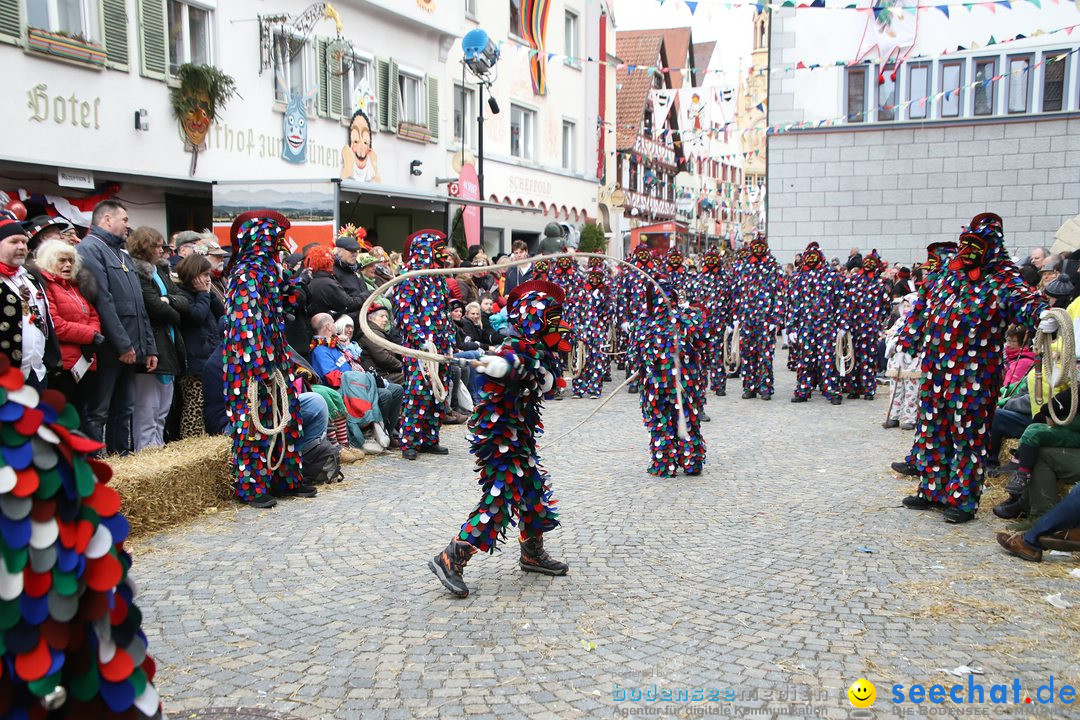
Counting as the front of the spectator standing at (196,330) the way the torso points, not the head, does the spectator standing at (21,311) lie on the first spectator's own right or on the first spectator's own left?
on the first spectator's own right

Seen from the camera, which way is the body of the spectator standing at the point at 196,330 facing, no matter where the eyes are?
to the viewer's right

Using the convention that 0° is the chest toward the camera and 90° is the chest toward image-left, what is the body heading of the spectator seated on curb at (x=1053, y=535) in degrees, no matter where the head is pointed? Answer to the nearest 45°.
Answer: approximately 90°

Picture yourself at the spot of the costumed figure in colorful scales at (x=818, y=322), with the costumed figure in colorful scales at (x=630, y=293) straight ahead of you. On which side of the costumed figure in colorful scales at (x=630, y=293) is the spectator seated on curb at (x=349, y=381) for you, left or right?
left

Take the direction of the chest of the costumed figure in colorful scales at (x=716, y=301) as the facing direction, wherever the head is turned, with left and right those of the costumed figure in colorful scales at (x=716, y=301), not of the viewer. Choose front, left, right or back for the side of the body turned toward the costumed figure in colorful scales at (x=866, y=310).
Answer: left

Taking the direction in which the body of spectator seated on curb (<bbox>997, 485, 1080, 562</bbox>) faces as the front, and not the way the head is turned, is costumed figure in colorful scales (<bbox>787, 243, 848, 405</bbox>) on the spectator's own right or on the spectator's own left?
on the spectator's own right

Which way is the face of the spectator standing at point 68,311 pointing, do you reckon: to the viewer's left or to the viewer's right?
to the viewer's right

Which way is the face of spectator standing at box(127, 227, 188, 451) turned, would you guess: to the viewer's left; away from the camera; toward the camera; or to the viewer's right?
to the viewer's right

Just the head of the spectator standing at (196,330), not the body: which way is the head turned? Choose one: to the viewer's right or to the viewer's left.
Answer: to the viewer's right
